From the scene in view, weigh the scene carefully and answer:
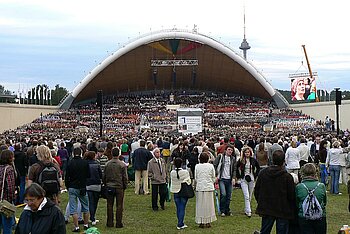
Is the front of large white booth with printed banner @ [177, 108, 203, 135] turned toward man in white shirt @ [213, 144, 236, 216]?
yes

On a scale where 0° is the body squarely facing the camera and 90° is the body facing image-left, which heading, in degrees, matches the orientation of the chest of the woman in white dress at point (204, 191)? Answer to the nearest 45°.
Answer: approximately 180°

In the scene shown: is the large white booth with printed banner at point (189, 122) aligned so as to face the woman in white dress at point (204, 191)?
yes

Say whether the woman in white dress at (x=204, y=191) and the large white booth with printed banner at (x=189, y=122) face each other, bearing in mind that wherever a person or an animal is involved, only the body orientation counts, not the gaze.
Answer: yes

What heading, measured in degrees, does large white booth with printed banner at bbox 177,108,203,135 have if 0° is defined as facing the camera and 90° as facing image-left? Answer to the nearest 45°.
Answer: approximately 0°

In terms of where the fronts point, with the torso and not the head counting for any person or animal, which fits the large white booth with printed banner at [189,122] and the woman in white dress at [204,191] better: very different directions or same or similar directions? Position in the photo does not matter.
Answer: very different directions

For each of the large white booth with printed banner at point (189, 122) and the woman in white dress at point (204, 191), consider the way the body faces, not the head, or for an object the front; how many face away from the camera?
1

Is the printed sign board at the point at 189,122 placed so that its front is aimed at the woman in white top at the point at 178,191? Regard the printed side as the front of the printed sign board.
yes
